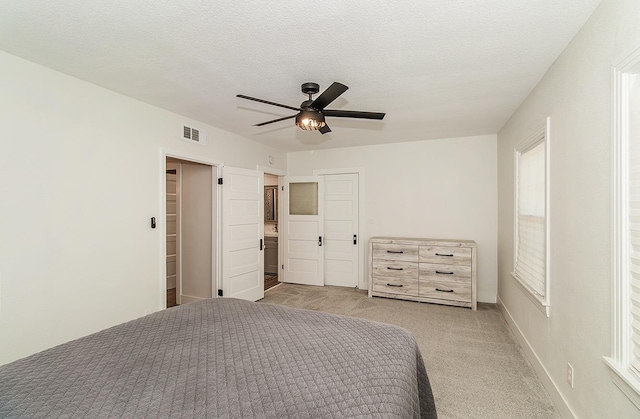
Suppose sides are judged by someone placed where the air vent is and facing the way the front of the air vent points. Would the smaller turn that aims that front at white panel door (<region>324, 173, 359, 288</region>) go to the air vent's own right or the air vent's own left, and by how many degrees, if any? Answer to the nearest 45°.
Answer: approximately 45° to the air vent's own left

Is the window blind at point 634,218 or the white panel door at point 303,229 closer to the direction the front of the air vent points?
the window blind

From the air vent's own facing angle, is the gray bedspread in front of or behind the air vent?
in front

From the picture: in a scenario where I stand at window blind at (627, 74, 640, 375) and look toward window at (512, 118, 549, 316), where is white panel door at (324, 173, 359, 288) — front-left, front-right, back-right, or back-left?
front-left

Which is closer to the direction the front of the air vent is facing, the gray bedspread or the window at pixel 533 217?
the window

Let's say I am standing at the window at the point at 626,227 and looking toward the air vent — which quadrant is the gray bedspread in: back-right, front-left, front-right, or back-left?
front-left

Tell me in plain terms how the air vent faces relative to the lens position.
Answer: facing the viewer and to the right of the viewer

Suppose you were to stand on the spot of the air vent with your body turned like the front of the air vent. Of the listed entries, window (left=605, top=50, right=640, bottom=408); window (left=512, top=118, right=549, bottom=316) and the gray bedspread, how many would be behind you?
0

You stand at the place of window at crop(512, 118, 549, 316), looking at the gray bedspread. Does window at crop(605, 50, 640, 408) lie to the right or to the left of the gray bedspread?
left

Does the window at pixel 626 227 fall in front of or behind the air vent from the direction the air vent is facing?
in front

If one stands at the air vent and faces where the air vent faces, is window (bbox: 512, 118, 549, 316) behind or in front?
in front

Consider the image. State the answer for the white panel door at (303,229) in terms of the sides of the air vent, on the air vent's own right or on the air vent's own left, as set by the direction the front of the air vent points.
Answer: on the air vent's own left

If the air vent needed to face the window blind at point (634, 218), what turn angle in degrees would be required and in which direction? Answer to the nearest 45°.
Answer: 0° — it already faces it
